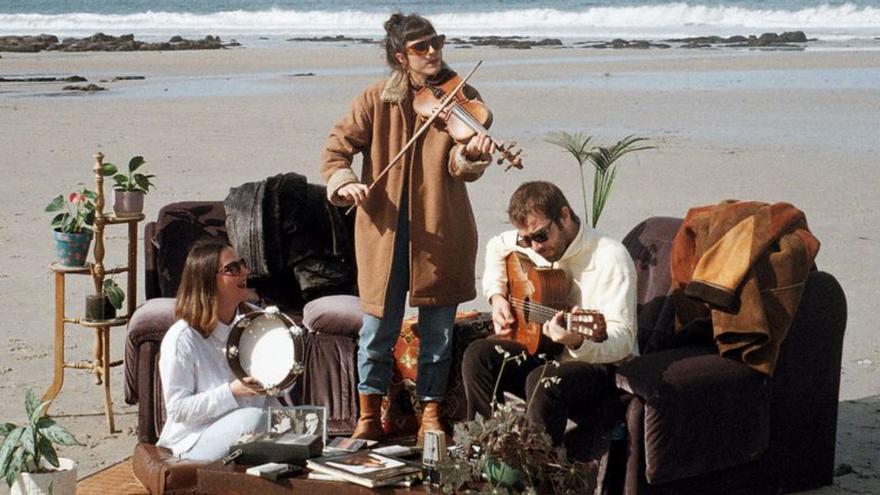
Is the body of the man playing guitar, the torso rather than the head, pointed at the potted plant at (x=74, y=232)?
no

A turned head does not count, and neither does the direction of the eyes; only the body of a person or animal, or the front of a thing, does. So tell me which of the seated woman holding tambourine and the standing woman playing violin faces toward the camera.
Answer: the standing woman playing violin

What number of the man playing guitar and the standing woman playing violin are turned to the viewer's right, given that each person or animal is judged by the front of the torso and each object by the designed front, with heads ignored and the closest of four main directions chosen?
0

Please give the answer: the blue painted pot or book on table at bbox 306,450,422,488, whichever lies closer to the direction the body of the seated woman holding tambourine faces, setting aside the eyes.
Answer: the book on table

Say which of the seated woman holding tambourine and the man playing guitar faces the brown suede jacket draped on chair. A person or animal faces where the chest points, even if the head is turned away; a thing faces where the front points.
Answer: the seated woman holding tambourine

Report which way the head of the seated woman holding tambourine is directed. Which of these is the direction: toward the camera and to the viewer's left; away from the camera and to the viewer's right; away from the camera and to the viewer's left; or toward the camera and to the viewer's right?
toward the camera and to the viewer's right

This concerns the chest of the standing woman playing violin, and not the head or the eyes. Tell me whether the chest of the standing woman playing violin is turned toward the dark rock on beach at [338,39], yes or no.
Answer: no

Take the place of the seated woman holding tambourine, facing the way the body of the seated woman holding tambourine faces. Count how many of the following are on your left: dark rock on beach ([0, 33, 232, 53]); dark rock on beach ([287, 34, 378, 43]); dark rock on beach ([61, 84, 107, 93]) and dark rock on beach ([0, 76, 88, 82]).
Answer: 4

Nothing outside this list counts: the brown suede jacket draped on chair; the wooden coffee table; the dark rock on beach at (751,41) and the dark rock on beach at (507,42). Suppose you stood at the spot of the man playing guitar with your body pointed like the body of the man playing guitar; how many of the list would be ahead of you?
1

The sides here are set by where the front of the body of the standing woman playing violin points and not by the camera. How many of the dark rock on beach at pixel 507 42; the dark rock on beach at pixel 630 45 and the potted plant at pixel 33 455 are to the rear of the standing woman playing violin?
2

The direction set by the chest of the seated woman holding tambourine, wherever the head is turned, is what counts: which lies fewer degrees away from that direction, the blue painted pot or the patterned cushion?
the patterned cushion

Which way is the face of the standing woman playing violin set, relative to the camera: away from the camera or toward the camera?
toward the camera

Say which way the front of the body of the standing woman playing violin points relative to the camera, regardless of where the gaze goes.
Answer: toward the camera

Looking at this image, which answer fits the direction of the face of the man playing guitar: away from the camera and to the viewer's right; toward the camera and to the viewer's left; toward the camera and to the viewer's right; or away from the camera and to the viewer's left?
toward the camera and to the viewer's left

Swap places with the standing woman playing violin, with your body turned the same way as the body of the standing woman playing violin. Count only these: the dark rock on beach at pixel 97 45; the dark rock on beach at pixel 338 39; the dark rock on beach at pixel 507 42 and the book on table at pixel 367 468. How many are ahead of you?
1

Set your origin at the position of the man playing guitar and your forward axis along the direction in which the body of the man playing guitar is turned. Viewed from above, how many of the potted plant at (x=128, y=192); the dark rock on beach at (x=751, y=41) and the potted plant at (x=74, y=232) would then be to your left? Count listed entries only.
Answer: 0

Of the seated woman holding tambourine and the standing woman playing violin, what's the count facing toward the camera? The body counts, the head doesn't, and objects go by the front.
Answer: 1

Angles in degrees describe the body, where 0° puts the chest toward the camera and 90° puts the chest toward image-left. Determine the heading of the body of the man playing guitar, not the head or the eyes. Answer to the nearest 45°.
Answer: approximately 45°
